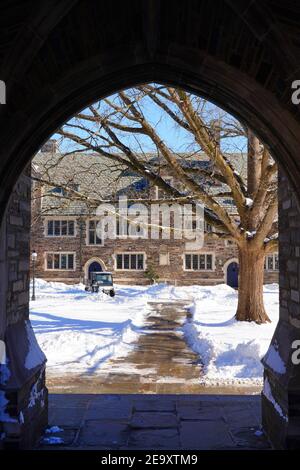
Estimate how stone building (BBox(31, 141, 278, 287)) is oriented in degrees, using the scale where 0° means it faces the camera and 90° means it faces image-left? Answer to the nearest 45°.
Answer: approximately 0°

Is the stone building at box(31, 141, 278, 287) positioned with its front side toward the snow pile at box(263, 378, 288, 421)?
yes

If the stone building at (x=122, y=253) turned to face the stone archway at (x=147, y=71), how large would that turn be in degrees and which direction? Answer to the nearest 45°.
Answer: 0° — it already faces it
